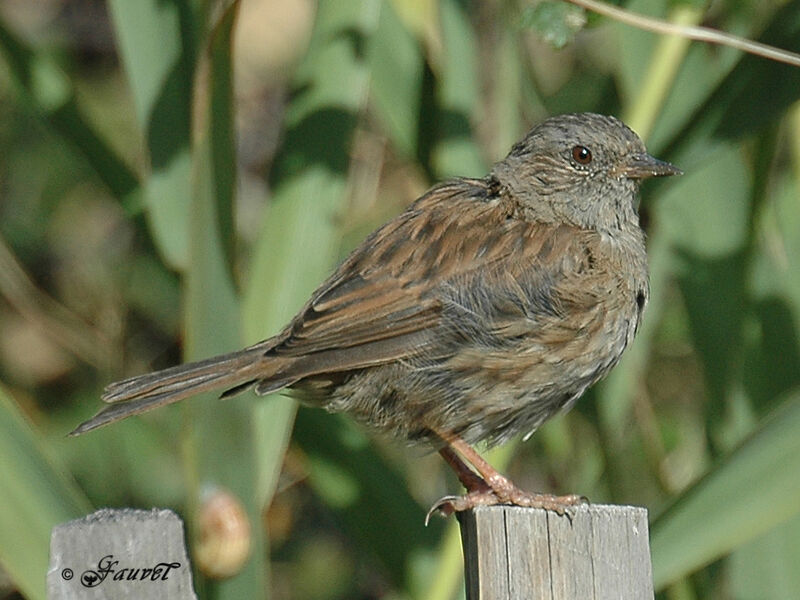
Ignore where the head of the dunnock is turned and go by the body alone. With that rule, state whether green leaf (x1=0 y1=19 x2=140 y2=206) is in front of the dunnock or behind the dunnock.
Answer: behind

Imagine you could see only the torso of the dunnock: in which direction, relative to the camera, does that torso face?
to the viewer's right
